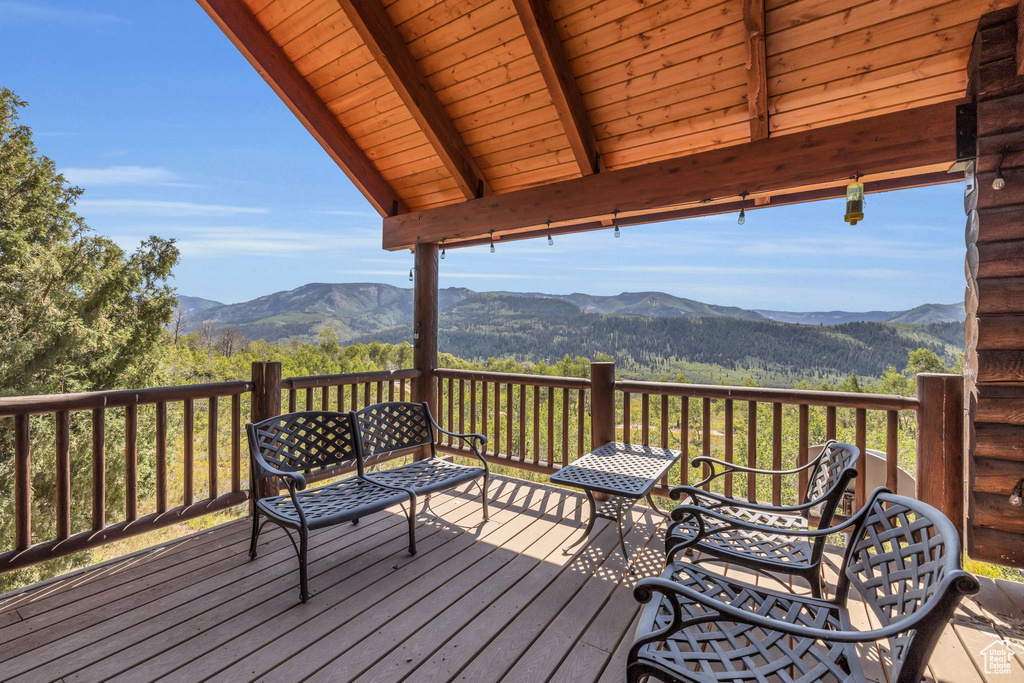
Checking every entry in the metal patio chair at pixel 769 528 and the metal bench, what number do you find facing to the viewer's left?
1

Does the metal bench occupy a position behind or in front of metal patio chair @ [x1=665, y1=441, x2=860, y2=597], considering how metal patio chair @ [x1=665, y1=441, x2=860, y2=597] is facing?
in front

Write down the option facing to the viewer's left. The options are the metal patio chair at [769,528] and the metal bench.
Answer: the metal patio chair

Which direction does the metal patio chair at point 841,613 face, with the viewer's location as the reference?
facing to the left of the viewer

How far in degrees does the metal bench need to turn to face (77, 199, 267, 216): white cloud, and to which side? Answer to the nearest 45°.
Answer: approximately 135° to its left

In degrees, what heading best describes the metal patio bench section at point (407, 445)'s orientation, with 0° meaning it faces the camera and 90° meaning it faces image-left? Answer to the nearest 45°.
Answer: approximately 315°

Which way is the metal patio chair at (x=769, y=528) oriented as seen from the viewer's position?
to the viewer's left

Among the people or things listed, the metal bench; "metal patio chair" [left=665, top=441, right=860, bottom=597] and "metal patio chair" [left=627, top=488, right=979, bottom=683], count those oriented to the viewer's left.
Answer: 2

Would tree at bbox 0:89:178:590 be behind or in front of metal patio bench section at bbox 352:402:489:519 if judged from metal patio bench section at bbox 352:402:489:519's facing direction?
behind

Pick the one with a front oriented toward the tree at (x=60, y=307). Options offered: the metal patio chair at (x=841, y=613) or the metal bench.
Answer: the metal patio chair

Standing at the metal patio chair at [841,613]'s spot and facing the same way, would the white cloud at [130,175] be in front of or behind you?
in front
